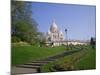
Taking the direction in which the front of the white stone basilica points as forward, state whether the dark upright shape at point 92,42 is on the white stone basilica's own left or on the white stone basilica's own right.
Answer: on the white stone basilica's own left
